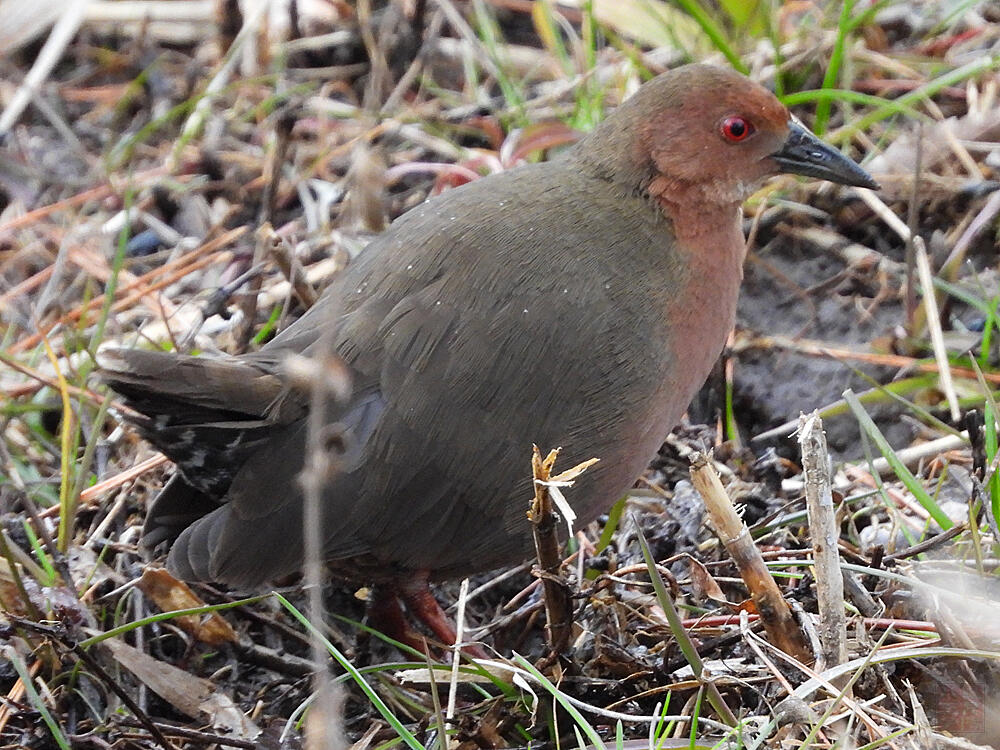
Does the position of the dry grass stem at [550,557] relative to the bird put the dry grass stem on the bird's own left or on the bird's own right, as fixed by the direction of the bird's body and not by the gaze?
on the bird's own right

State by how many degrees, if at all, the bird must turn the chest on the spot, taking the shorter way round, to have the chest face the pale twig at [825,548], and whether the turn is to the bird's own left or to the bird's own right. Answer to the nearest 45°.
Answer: approximately 45° to the bird's own right

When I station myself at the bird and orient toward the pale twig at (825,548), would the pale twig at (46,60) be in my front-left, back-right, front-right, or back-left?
back-left

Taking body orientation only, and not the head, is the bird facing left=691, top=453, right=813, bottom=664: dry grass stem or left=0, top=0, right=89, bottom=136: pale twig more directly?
the dry grass stem

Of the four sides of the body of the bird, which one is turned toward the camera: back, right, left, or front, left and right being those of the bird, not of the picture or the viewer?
right

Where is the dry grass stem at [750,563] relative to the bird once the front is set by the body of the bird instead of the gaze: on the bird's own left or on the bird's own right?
on the bird's own right

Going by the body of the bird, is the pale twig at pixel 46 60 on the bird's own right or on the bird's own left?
on the bird's own left
